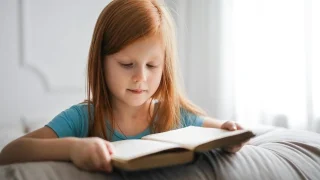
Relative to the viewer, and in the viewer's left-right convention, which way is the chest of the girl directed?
facing the viewer and to the right of the viewer
